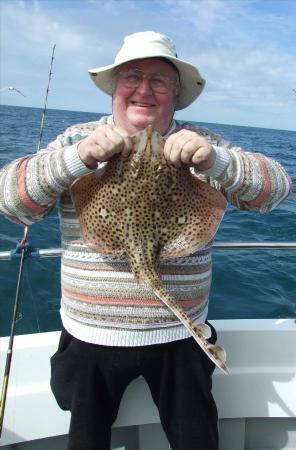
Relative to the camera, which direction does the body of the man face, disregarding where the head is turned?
toward the camera

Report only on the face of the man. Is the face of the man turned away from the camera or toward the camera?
toward the camera
